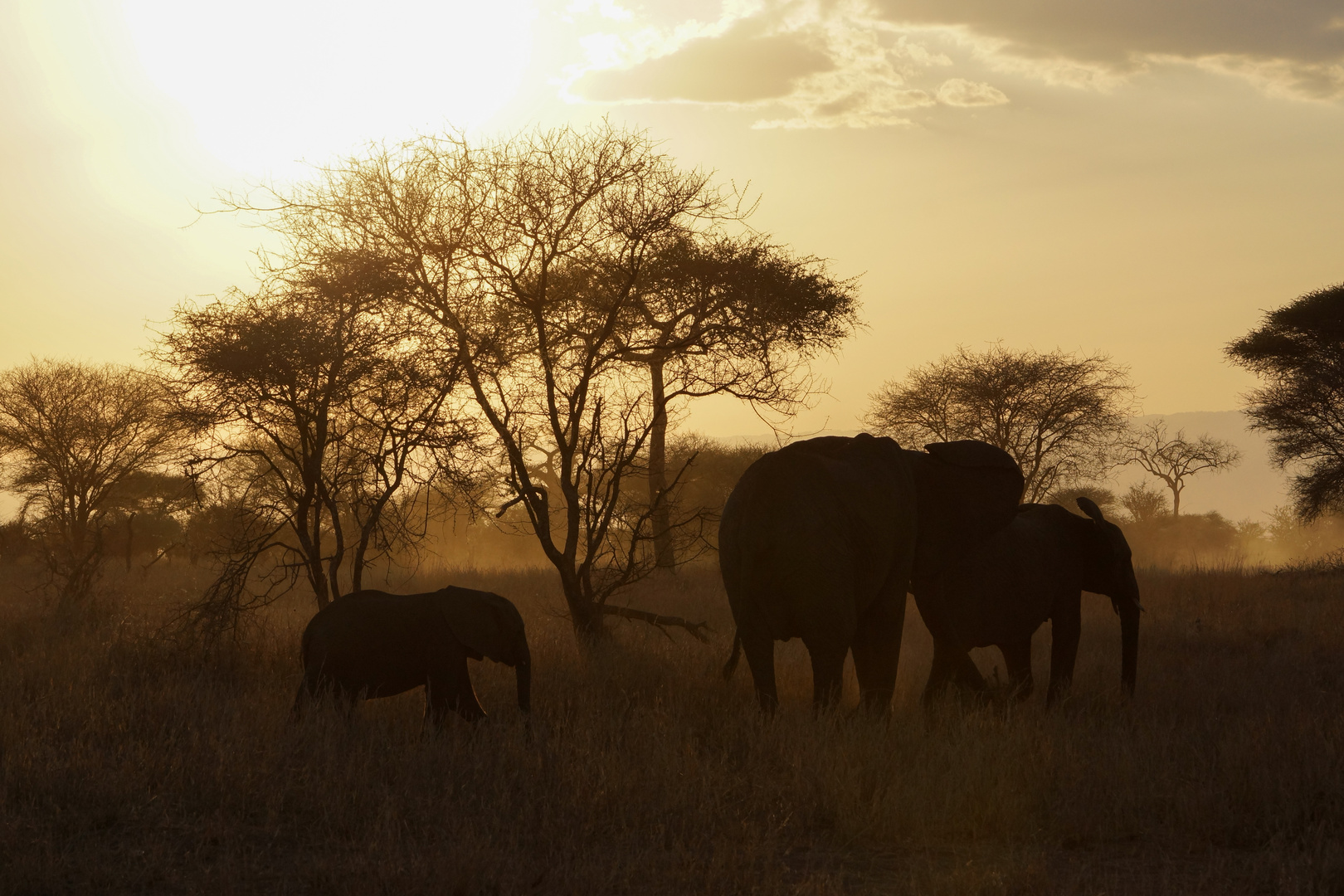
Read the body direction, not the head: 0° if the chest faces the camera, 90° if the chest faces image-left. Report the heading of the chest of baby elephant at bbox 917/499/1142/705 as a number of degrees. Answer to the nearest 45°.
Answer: approximately 270°

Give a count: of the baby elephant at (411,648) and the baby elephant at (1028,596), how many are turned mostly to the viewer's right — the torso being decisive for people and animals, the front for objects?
2

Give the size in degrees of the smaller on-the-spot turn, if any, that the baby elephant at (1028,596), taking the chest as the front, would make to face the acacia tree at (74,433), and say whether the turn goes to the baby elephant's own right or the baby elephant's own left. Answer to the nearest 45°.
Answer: approximately 135° to the baby elephant's own left

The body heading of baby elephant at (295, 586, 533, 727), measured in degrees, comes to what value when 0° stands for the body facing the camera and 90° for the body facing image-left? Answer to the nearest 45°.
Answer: approximately 270°

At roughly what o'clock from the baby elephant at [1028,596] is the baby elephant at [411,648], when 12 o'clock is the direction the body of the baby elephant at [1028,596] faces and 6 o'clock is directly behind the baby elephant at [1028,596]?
the baby elephant at [411,648] is roughly at 5 o'clock from the baby elephant at [1028,596].

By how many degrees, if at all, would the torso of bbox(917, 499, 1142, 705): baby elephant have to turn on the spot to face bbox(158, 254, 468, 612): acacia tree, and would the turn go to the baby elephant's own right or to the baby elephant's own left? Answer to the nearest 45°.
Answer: approximately 180°

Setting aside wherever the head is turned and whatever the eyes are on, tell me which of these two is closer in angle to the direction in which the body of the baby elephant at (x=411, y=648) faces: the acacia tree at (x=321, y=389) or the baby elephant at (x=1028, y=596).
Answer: the baby elephant
